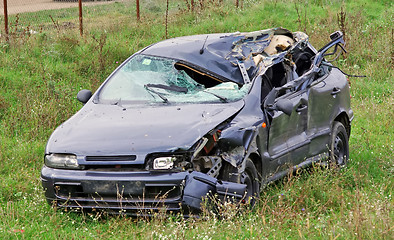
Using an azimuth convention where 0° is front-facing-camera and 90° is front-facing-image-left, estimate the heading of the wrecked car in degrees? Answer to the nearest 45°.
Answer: approximately 45°

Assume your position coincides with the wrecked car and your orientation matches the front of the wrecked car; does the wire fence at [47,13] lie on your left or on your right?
on your right
